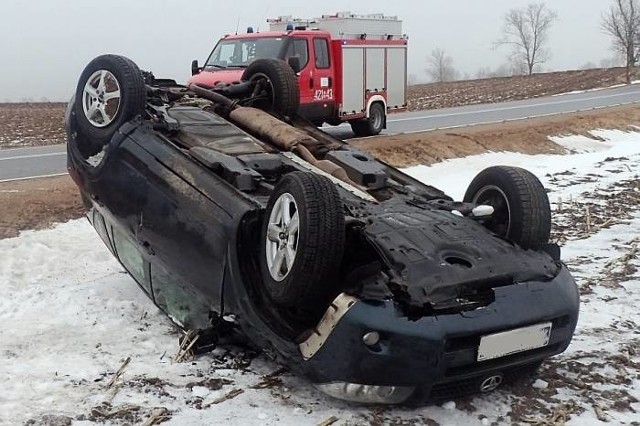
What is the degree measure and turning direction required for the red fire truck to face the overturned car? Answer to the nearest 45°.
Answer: approximately 45° to its left

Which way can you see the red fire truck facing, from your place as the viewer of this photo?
facing the viewer and to the left of the viewer
